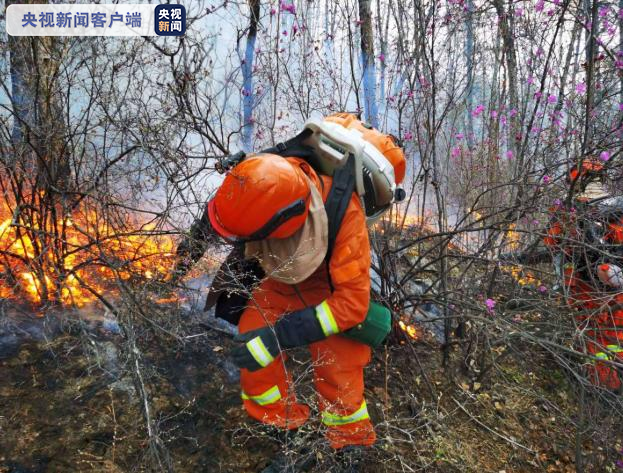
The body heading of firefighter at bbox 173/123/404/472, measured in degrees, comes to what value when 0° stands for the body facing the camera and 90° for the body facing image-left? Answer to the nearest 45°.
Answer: approximately 45°

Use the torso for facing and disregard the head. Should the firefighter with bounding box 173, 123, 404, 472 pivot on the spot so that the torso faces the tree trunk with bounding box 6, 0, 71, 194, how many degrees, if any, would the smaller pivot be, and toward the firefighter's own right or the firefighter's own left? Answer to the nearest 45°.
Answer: approximately 90° to the firefighter's own right

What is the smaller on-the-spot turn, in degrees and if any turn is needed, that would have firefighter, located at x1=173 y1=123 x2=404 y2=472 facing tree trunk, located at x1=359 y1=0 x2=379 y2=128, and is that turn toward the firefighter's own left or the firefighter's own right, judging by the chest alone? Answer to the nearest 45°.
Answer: approximately 135° to the firefighter's own right
